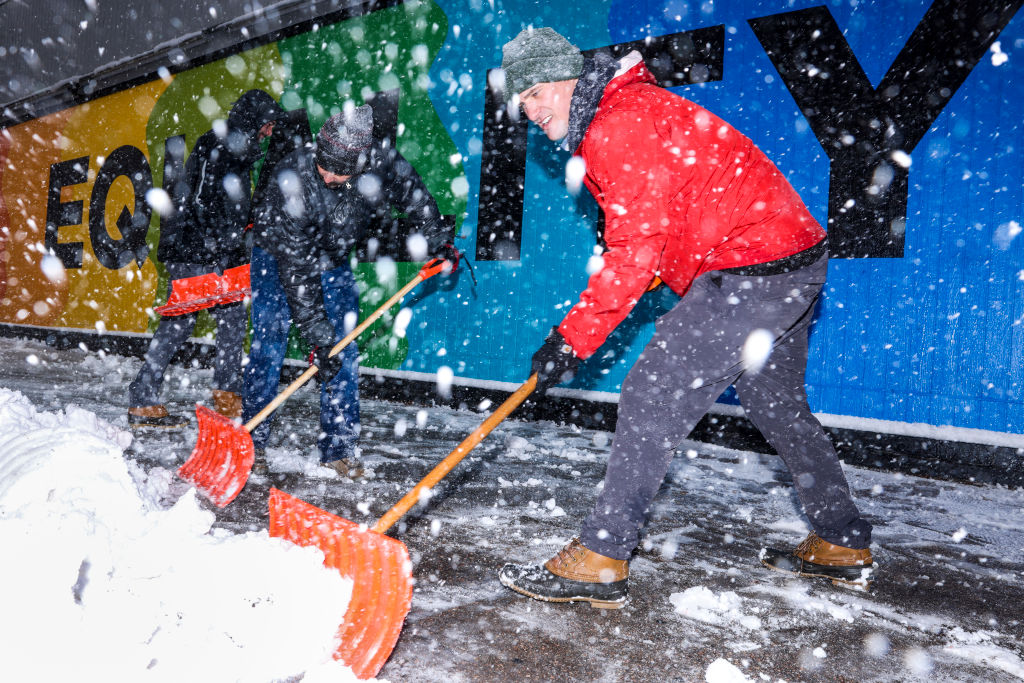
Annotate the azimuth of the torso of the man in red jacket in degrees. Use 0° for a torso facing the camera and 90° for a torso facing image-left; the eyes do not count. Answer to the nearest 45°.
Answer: approximately 90°

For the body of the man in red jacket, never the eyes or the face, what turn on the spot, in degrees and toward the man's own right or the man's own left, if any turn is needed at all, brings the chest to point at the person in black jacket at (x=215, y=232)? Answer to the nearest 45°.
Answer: approximately 45° to the man's own right

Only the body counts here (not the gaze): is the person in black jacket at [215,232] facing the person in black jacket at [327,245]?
no

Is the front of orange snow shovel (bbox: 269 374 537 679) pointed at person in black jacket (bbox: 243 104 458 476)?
no

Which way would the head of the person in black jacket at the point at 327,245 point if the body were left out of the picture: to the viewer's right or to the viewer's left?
to the viewer's left
